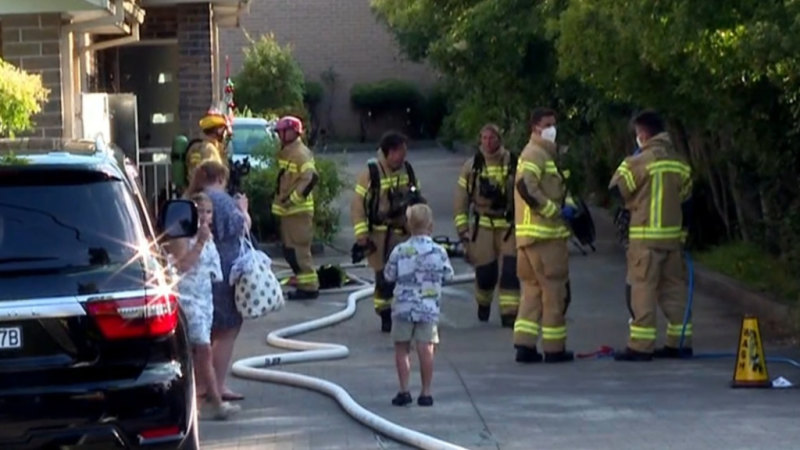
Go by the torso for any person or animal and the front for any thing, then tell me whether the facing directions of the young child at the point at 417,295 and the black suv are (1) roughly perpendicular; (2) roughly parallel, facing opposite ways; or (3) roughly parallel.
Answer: roughly parallel

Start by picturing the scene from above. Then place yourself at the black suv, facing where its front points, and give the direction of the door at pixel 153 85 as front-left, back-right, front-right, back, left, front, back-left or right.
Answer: front

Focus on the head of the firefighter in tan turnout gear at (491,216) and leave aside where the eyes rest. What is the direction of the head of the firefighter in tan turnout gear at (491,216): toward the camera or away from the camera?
toward the camera

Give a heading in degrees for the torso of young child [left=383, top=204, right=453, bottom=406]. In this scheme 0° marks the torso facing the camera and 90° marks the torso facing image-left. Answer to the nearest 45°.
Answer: approximately 180°

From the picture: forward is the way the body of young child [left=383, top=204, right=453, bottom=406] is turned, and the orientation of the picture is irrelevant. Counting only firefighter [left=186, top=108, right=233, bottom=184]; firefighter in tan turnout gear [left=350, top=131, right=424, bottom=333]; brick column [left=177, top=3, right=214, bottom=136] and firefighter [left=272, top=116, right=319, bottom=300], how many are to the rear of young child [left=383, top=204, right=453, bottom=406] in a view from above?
0

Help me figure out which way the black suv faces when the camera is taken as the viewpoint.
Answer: facing away from the viewer

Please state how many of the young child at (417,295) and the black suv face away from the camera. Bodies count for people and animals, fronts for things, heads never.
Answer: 2

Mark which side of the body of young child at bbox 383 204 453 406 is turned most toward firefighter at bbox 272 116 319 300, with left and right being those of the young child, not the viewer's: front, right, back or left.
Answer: front

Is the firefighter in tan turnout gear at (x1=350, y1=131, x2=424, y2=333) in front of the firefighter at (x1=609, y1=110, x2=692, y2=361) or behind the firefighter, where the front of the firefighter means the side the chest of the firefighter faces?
in front

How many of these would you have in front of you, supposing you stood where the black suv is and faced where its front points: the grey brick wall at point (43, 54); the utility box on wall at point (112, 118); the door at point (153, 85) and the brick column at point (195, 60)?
4

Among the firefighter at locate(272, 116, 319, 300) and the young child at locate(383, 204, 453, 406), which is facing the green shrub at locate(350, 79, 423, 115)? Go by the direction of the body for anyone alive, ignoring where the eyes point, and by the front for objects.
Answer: the young child

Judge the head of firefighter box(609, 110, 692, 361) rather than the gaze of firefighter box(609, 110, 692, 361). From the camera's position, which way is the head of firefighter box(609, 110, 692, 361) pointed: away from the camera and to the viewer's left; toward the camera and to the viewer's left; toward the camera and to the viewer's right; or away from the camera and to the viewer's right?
away from the camera and to the viewer's left

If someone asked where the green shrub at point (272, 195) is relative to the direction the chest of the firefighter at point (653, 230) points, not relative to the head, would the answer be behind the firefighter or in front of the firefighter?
in front

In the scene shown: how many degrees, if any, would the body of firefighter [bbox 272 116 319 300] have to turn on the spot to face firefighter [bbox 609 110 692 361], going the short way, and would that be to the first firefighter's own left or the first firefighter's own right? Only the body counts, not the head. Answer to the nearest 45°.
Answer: approximately 135° to the first firefighter's own left
